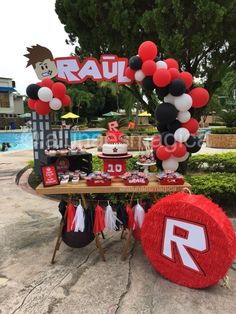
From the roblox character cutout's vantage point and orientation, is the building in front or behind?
behind

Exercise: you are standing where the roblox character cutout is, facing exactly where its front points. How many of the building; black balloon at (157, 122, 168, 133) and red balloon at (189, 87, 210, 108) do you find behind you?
1

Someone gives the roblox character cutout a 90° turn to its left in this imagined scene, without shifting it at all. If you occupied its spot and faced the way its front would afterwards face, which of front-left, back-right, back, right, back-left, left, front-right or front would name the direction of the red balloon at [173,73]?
front-right

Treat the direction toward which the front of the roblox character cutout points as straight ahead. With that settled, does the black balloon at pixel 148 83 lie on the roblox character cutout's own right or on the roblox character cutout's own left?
on the roblox character cutout's own left

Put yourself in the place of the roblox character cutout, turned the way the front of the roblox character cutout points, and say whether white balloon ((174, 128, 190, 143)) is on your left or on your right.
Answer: on your left

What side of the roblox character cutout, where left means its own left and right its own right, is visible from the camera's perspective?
front

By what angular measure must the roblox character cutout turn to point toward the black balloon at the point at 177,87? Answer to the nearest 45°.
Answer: approximately 45° to its left

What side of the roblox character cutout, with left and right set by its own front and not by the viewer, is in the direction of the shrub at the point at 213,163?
left

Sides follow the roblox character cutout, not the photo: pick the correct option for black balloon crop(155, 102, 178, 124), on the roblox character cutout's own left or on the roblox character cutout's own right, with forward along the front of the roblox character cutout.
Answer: on the roblox character cutout's own left

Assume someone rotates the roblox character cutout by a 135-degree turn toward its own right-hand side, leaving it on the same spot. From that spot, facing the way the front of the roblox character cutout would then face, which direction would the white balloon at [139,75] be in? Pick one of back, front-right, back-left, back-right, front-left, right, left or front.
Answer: back

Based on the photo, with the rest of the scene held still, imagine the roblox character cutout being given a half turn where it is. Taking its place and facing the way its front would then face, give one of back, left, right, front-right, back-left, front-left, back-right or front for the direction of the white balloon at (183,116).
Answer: back-right
